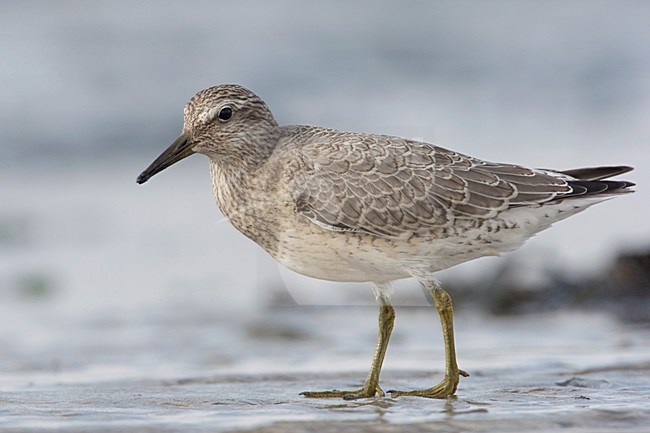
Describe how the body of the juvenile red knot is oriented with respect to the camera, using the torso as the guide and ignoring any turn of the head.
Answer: to the viewer's left
